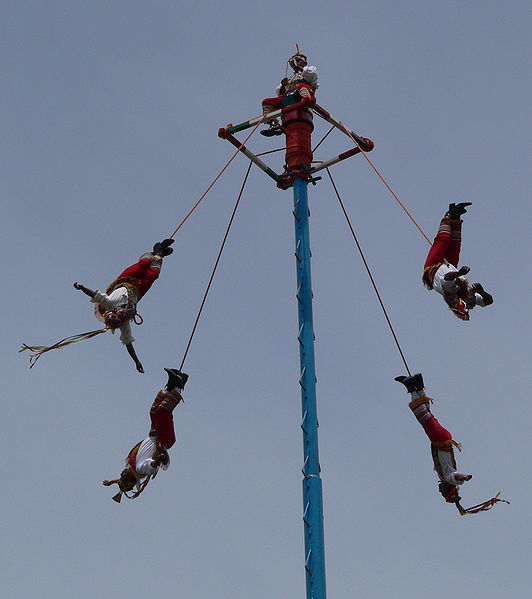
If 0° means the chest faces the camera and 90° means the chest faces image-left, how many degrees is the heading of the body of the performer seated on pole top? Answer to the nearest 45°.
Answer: approximately 45°
